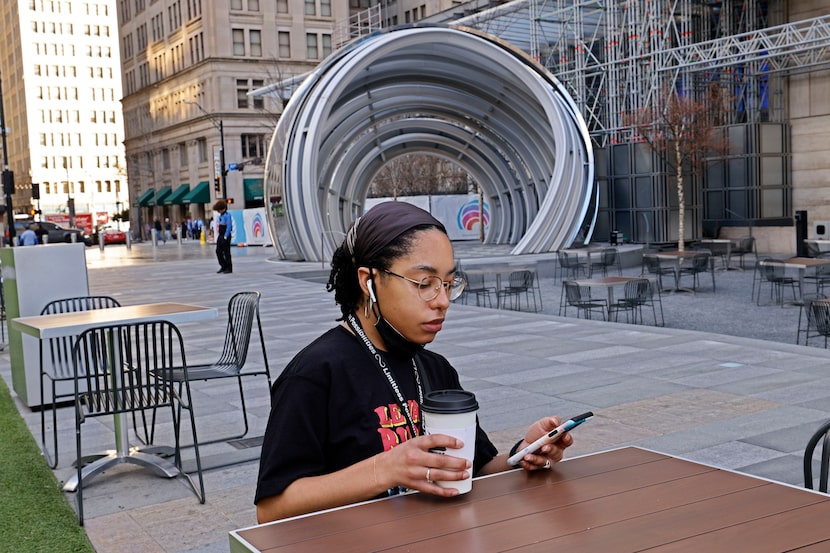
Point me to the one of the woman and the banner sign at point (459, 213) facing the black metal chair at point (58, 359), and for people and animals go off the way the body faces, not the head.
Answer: the banner sign

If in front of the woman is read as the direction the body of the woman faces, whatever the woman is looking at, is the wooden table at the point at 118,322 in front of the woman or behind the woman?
behind

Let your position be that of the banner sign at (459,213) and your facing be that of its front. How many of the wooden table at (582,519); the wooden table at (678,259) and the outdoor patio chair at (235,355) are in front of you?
3

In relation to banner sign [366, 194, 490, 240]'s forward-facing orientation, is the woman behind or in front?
in front

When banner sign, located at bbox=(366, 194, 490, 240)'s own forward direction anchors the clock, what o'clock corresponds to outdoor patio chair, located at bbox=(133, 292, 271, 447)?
The outdoor patio chair is roughly at 12 o'clock from the banner sign.

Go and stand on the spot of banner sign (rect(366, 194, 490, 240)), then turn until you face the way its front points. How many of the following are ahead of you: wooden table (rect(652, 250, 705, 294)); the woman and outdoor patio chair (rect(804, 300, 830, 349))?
3

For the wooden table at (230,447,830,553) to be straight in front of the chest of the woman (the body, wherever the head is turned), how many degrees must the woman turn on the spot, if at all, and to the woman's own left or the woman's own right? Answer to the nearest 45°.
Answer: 0° — they already face it

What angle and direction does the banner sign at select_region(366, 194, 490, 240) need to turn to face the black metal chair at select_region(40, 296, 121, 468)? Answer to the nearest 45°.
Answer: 0° — it already faces it

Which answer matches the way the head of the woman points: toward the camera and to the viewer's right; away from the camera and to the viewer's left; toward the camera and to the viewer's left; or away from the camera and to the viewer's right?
toward the camera and to the viewer's right

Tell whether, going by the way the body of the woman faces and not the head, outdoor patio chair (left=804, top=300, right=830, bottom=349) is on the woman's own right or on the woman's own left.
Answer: on the woman's own left

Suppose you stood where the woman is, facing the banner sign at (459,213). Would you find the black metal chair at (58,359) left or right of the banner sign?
left

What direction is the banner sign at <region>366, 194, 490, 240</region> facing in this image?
toward the camera

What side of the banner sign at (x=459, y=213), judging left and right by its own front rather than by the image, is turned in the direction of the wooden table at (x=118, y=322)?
front

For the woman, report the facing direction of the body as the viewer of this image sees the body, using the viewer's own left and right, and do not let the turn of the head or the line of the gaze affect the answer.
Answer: facing the viewer and to the right of the viewer

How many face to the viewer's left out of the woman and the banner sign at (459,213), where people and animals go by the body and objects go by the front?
0

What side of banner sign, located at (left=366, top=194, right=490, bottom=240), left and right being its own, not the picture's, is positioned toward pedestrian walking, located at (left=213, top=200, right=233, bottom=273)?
front
